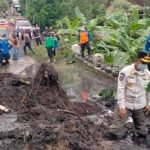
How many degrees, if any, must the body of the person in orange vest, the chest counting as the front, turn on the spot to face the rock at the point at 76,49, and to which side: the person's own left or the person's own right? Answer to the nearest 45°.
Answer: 0° — they already face it

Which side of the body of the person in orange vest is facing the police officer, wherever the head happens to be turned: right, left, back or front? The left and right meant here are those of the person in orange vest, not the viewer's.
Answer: back

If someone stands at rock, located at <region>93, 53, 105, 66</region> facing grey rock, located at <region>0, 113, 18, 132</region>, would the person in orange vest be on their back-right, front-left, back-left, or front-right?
back-right

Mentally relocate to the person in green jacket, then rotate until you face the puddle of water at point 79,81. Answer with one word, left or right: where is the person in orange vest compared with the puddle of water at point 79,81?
left

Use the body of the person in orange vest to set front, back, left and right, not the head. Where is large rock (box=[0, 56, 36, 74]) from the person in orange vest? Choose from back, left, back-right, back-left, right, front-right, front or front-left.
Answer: left

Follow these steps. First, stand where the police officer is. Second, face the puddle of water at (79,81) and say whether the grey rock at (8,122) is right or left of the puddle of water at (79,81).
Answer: left
